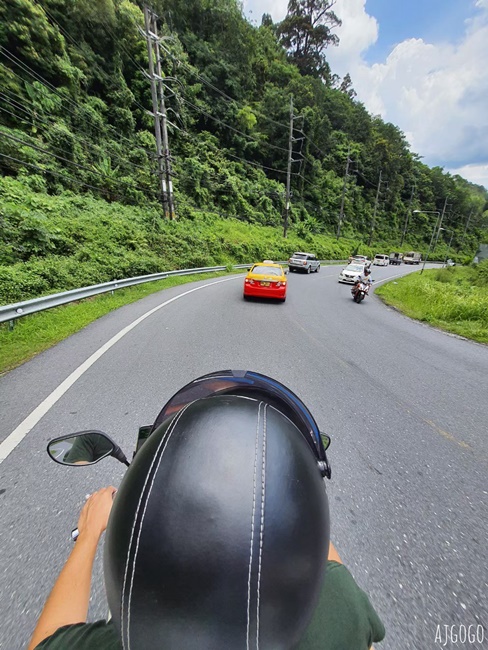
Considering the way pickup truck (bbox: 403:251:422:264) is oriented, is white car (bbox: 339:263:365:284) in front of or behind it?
in front

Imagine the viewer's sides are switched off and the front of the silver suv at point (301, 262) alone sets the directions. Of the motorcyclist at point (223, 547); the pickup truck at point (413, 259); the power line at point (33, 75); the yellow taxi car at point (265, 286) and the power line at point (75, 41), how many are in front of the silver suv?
1

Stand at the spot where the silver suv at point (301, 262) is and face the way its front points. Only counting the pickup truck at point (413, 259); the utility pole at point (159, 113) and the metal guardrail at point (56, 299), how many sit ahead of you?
1

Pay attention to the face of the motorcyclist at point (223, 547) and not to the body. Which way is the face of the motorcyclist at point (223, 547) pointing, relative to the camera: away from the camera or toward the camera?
away from the camera

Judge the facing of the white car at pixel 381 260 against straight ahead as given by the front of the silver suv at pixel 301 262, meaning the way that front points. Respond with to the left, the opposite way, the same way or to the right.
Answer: the opposite way

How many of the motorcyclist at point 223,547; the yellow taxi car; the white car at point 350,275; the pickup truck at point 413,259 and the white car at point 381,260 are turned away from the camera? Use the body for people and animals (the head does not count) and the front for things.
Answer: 2

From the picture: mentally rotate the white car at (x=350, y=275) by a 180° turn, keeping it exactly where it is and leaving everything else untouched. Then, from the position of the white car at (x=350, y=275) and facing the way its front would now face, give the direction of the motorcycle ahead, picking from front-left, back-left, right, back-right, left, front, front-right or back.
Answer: back-right

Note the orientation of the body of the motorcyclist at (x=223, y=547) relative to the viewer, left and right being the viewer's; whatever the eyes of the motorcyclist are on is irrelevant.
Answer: facing away from the viewer

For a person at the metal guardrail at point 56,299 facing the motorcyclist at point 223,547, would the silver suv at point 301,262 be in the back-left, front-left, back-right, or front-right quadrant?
back-left

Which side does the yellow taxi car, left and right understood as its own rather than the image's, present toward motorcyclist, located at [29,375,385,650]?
back

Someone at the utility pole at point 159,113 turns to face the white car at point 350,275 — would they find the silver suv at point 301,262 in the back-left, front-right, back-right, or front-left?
front-left

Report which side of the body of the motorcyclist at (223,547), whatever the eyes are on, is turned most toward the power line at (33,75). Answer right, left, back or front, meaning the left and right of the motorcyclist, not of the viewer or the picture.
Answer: front

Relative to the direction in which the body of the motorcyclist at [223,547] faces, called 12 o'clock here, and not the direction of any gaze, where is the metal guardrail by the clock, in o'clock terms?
The metal guardrail is roughly at 11 o'clock from the motorcyclist.

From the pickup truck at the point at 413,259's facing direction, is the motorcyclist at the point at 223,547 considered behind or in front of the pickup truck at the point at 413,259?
in front

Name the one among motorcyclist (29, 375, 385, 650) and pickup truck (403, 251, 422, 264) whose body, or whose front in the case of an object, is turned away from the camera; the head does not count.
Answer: the motorcyclist

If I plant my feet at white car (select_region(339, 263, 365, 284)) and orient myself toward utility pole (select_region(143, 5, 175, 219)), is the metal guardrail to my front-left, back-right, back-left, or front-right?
front-left

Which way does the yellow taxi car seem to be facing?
away from the camera

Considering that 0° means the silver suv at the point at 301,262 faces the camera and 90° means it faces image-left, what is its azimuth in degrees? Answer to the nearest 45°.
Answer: approximately 225°

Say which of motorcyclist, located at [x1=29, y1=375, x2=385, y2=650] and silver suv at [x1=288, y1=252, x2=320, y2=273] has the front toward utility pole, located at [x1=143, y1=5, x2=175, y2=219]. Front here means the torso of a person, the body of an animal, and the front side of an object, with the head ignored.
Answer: the motorcyclist

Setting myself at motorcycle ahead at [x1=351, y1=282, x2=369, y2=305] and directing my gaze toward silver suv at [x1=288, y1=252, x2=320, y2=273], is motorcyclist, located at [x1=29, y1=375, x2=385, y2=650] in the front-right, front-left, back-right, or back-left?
back-left
